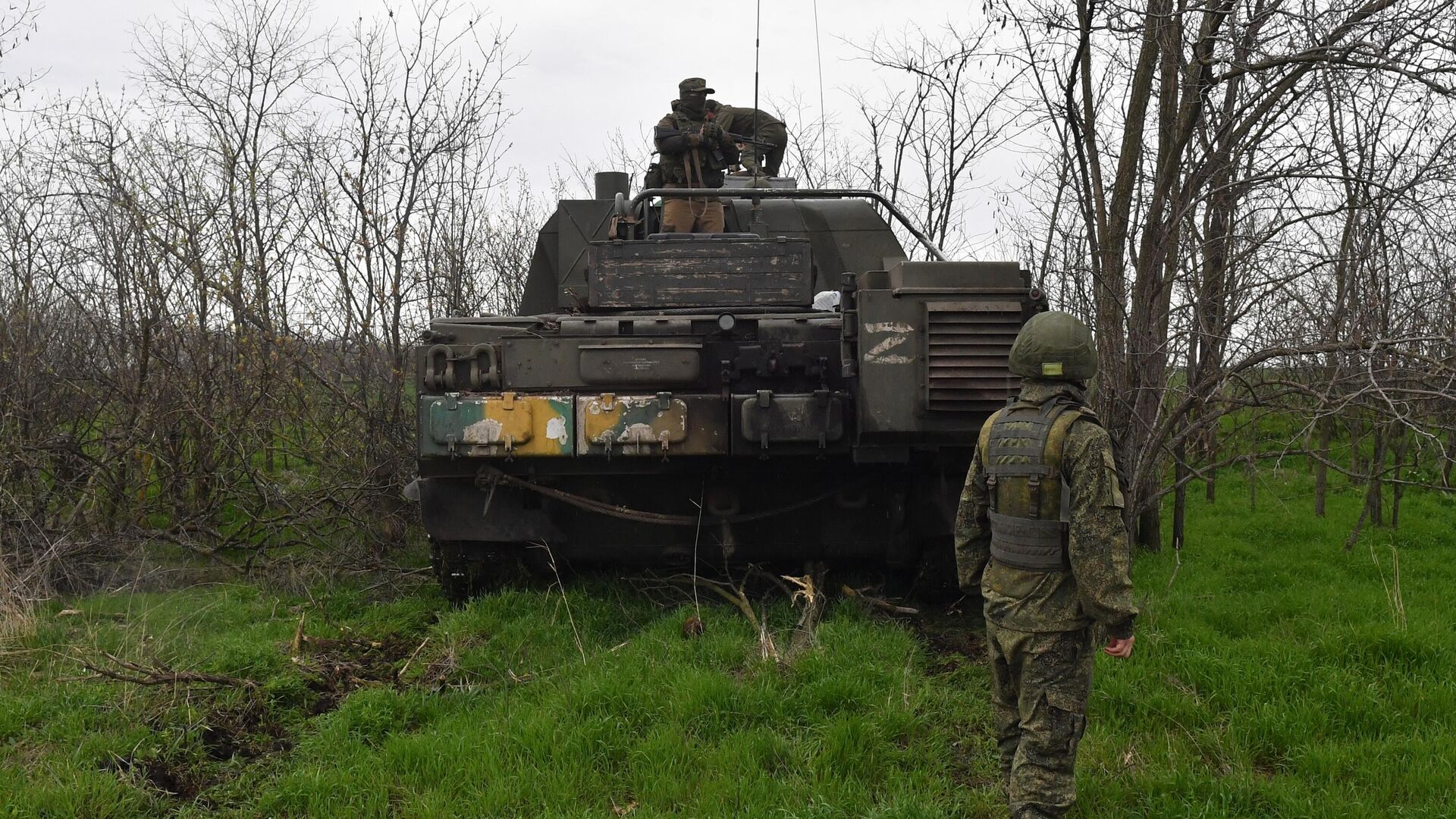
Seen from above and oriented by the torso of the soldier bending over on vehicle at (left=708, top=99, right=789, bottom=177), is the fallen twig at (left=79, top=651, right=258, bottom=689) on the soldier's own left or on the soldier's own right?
on the soldier's own left

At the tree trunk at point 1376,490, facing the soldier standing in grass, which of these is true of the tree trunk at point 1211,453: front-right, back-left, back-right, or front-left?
back-right

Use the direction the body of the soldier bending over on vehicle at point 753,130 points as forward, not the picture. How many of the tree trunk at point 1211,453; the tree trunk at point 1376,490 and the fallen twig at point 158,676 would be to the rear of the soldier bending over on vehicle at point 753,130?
2

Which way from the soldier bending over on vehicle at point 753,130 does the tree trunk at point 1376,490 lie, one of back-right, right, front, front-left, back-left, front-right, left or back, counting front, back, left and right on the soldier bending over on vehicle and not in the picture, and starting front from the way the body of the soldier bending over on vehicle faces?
back

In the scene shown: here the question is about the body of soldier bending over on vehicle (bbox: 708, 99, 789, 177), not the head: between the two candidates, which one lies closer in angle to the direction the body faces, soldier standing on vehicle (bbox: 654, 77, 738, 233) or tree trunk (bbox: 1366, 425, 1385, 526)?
the soldier standing on vehicle

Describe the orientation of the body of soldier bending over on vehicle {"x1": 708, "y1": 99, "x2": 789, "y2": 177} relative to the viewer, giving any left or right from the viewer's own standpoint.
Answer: facing to the left of the viewer

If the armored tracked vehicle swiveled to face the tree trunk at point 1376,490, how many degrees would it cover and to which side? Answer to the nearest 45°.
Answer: approximately 45° to its right

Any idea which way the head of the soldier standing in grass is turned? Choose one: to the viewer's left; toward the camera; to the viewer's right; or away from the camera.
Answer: away from the camera

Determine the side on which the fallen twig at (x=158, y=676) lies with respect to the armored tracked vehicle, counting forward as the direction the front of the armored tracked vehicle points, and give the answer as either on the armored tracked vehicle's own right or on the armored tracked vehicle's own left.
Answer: on the armored tracked vehicle's own left

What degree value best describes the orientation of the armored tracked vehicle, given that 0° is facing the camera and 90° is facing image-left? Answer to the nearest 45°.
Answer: approximately 180°

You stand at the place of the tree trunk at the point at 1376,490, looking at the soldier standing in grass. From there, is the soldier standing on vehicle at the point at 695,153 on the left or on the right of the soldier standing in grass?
right

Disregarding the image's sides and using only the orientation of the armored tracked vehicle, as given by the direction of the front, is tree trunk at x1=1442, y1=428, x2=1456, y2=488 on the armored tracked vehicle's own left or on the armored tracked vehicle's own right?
on the armored tracked vehicle's own right
